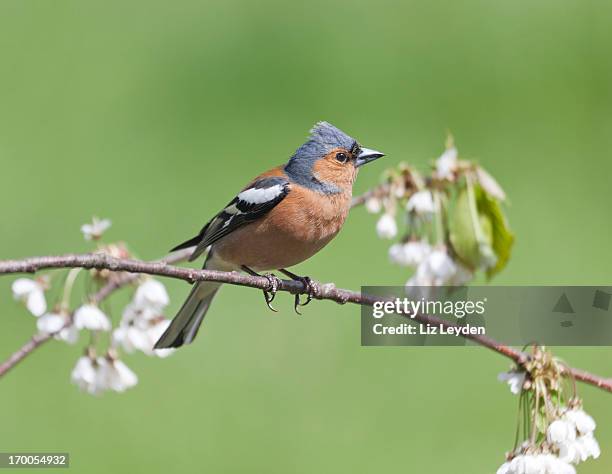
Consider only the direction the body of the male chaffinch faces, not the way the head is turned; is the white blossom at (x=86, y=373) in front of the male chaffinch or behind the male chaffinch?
behind

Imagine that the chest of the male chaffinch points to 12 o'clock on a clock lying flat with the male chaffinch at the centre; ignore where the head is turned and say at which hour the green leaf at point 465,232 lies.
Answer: The green leaf is roughly at 11 o'clock from the male chaffinch.

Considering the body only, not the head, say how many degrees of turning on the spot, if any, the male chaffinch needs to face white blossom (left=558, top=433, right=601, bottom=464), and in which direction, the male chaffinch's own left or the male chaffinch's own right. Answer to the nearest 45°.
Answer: approximately 45° to the male chaffinch's own right

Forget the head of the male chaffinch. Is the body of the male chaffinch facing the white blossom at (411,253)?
yes

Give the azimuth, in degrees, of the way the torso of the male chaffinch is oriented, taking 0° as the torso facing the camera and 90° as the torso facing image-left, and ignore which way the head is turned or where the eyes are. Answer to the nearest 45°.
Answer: approximately 270°

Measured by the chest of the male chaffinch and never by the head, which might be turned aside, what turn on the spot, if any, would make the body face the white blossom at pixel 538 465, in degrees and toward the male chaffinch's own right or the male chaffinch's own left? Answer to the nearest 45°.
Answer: approximately 45° to the male chaffinch's own right

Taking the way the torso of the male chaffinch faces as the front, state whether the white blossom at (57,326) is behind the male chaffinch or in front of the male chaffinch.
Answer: behind

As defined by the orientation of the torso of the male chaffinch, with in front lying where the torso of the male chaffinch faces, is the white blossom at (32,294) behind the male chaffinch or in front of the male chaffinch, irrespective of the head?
behind
